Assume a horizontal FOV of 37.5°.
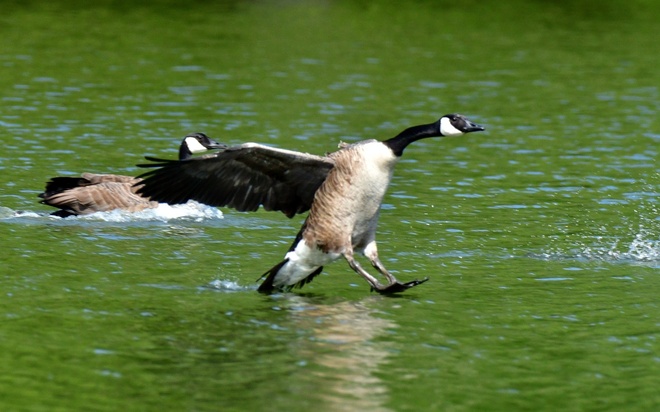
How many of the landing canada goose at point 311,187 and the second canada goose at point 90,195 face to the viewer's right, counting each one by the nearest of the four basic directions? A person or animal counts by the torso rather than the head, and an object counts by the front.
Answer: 2

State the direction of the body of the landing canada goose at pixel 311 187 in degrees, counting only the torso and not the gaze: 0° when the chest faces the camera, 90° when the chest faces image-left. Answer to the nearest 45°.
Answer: approximately 270°

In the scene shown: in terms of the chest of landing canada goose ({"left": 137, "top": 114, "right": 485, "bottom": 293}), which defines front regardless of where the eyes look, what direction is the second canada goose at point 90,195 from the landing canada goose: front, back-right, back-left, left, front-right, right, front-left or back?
back-left

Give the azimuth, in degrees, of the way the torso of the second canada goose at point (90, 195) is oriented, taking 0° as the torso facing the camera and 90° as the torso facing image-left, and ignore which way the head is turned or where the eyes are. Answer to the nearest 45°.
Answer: approximately 270°

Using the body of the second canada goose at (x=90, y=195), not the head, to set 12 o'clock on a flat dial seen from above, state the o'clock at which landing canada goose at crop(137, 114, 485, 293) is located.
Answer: The landing canada goose is roughly at 2 o'clock from the second canada goose.
